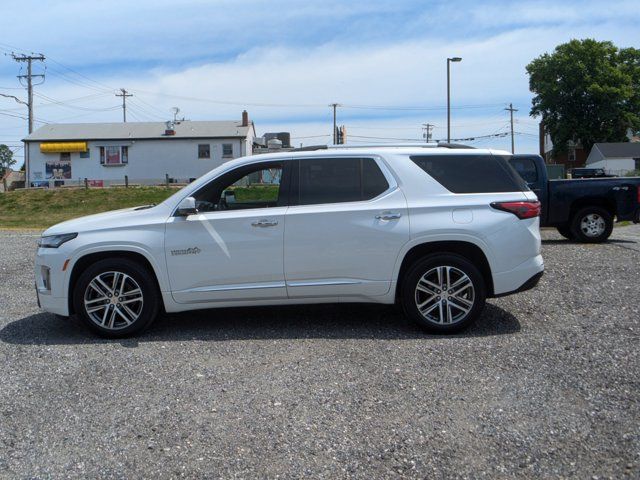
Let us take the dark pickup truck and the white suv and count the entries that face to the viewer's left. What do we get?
2

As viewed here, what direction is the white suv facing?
to the viewer's left

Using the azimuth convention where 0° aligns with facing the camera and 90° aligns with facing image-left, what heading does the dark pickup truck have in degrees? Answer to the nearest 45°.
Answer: approximately 90°

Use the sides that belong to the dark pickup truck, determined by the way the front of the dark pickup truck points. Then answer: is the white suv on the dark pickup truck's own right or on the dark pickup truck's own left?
on the dark pickup truck's own left
